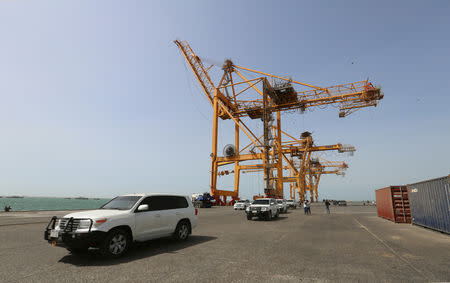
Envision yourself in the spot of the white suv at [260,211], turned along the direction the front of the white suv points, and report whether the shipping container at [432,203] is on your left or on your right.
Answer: on your left

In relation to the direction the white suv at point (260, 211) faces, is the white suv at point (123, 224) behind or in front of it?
in front

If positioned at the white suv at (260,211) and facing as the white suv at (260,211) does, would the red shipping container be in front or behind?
behind

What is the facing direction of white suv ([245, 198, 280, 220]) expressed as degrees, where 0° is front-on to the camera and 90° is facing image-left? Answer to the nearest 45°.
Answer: approximately 45°

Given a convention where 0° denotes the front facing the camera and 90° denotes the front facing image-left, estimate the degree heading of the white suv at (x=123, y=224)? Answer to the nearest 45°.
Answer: approximately 45°

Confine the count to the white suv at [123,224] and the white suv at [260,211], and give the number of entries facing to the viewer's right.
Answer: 0

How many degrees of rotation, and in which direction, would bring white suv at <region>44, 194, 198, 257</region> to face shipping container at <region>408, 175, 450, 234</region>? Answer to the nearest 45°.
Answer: approximately 135° to its left

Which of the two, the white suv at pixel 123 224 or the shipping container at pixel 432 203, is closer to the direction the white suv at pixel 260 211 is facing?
the white suv

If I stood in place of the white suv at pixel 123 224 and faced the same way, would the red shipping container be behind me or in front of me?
behind

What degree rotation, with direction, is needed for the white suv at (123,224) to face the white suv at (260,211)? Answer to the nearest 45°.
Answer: approximately 180°
